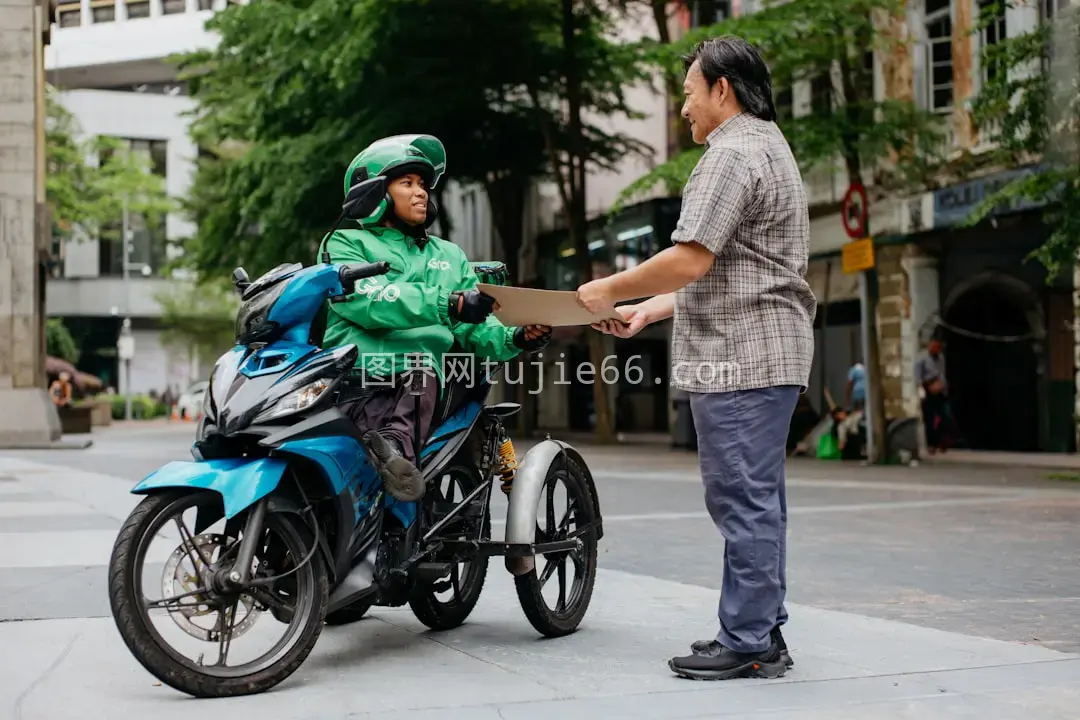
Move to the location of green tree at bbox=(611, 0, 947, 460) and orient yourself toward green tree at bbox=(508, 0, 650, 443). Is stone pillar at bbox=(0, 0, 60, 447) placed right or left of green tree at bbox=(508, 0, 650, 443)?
left

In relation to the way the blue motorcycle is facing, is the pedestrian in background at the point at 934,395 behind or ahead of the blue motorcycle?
behind

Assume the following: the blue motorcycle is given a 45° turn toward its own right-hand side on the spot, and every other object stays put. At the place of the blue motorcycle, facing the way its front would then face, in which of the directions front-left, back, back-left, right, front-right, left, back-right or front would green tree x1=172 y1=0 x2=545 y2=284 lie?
right

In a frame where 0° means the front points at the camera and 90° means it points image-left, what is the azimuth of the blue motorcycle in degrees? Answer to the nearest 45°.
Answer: approximately 45°

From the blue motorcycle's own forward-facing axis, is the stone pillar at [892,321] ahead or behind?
behind

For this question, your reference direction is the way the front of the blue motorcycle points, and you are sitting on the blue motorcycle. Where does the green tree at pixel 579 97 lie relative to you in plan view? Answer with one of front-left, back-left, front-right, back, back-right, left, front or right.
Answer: back-right

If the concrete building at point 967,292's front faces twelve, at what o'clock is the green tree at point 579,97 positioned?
The green tree is roughly at 2 o'clock from the concrete building.

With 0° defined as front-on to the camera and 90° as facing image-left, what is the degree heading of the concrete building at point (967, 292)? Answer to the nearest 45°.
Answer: approximately 45°

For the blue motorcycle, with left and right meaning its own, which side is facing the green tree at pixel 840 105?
back
